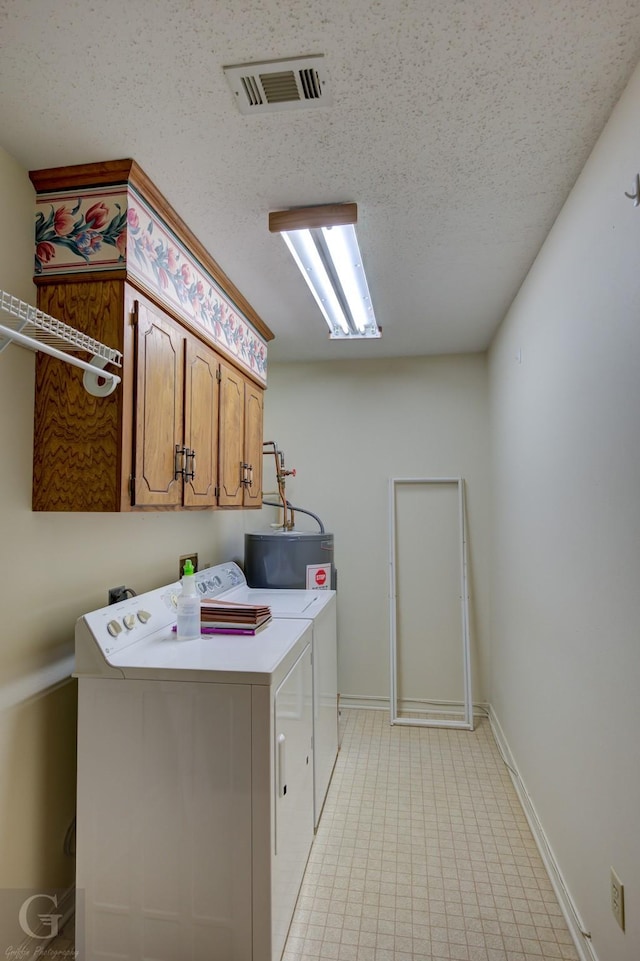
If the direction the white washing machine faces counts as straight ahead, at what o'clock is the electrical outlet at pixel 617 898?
The electrical outlet is roughly at 2 o'clock from the white washing machine.

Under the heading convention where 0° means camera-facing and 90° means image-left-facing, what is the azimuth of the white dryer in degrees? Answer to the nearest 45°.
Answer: approximately 270°

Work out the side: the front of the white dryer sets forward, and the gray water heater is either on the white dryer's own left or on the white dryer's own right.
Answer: on the white dryer's own left

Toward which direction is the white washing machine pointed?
to the viewer's right

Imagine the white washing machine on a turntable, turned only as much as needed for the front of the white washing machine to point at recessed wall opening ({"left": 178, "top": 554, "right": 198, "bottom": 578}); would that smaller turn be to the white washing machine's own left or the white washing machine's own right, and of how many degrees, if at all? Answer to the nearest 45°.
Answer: approximately 180°

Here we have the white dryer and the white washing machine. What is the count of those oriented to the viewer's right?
2

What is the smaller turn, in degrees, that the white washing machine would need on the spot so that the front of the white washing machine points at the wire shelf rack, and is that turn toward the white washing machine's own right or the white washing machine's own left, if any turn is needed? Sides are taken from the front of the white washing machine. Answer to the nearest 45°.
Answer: approximately 135° to the white washing machine's own right
